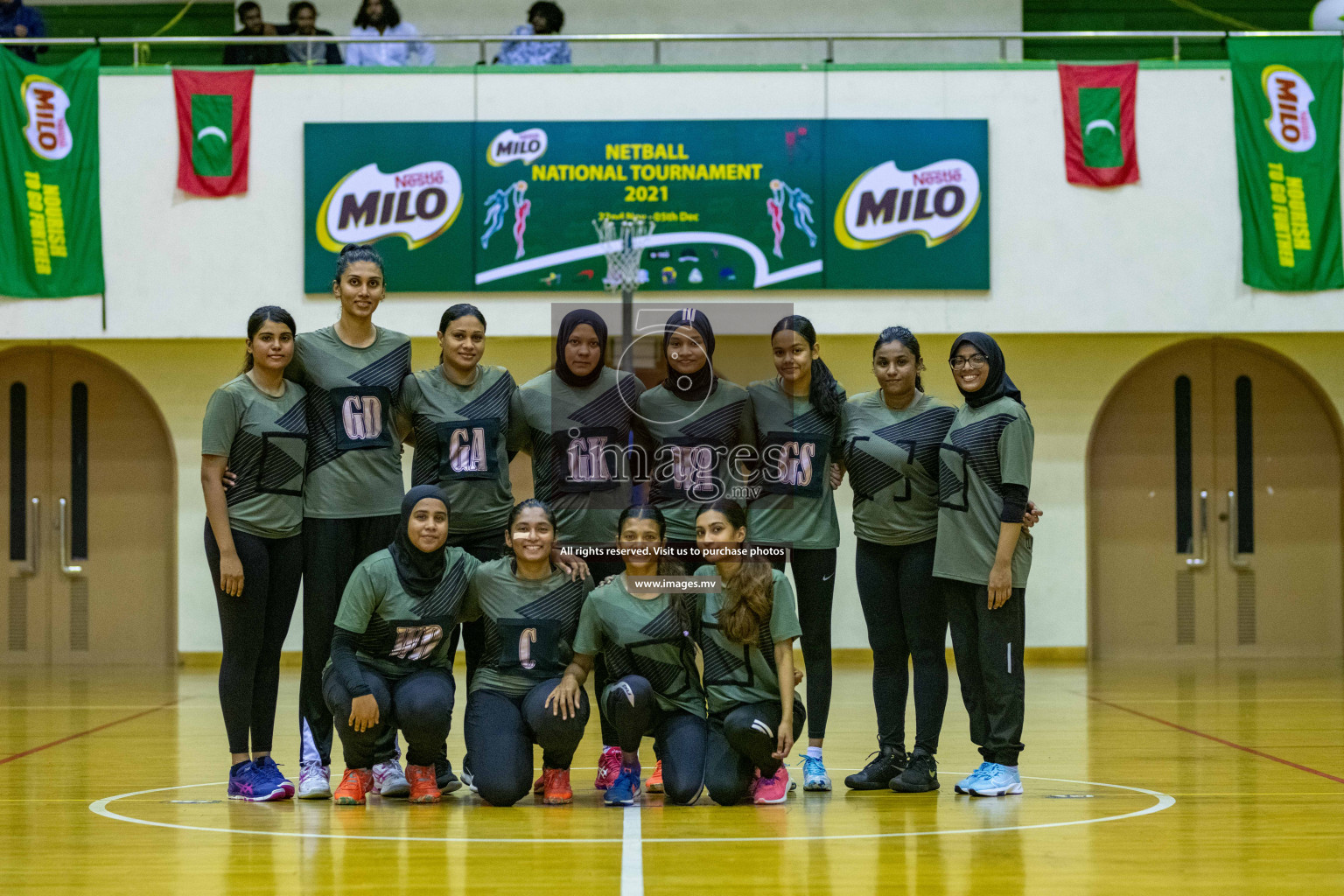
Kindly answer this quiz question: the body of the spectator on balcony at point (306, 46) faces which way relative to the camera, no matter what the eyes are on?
toward the camera

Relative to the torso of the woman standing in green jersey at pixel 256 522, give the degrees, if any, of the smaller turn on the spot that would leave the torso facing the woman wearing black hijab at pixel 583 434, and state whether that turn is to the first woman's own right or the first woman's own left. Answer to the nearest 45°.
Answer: approximately 45° to the first woman's own left

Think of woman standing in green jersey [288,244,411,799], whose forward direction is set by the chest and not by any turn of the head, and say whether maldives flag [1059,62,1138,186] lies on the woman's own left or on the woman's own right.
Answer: on the woman's own left

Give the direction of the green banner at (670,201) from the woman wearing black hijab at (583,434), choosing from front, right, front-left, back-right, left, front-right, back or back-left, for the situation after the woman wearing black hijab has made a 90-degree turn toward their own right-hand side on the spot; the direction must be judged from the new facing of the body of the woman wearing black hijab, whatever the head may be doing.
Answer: right

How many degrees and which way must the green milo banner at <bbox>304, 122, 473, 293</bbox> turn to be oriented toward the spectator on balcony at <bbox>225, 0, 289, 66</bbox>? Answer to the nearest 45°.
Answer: approximately 135° to its right

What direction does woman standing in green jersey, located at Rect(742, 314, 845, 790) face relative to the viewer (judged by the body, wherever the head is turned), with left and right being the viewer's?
facing the viewer

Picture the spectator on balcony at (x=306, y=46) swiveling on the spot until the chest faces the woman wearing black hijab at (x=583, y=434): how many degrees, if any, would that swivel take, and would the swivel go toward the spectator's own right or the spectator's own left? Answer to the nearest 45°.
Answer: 0° — they already face them

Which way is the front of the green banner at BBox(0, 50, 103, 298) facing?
toward the camera

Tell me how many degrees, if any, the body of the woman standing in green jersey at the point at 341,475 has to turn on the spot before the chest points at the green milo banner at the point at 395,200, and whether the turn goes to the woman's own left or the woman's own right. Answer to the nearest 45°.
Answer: approximately 180°

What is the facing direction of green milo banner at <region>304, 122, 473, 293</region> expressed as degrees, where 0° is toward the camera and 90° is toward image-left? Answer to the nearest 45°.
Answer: approximately 0°

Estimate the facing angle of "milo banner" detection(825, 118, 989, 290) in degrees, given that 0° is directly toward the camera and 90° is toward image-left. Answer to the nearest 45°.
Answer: approximately 0°

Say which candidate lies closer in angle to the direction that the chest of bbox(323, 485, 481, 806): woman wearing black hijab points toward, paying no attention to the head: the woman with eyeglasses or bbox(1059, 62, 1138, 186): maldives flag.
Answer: the woman with eyeglasses

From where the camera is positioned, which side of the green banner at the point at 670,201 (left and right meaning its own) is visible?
front

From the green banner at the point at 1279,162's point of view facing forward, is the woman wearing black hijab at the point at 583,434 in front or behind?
in front

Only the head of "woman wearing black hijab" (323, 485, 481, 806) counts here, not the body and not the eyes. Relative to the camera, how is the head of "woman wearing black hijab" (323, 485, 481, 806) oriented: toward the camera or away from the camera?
toward the camera
